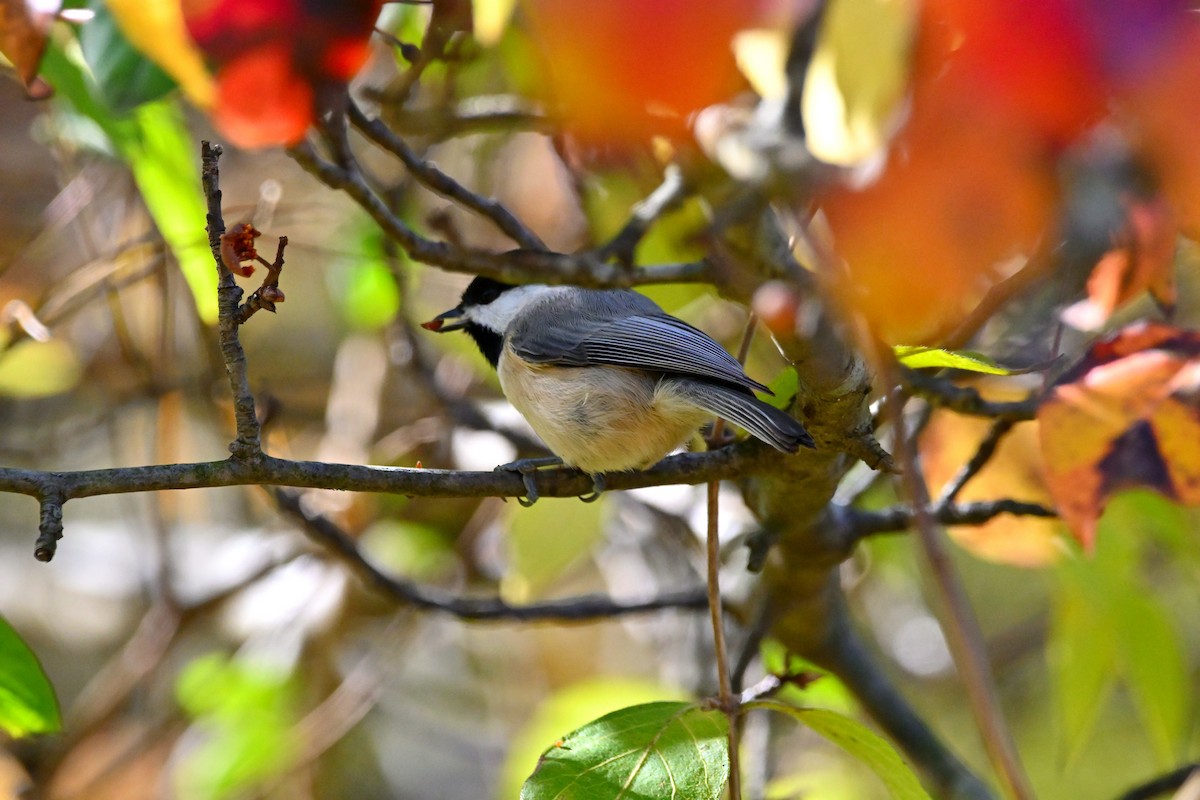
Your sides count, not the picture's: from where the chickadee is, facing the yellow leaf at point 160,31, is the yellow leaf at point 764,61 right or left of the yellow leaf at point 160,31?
left

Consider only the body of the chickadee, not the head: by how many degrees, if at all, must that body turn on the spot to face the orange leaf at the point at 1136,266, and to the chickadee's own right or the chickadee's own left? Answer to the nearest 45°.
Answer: approximately 135° to the chickadee's own left

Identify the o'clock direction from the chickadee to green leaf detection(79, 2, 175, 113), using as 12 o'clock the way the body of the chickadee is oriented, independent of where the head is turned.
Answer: The green leaf is roughly at 10 o'clock from the chickadee.

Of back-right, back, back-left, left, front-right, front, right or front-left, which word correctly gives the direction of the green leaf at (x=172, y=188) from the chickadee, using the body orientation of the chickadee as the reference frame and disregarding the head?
front-left

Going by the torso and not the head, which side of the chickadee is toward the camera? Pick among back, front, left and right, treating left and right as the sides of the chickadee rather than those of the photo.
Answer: left
